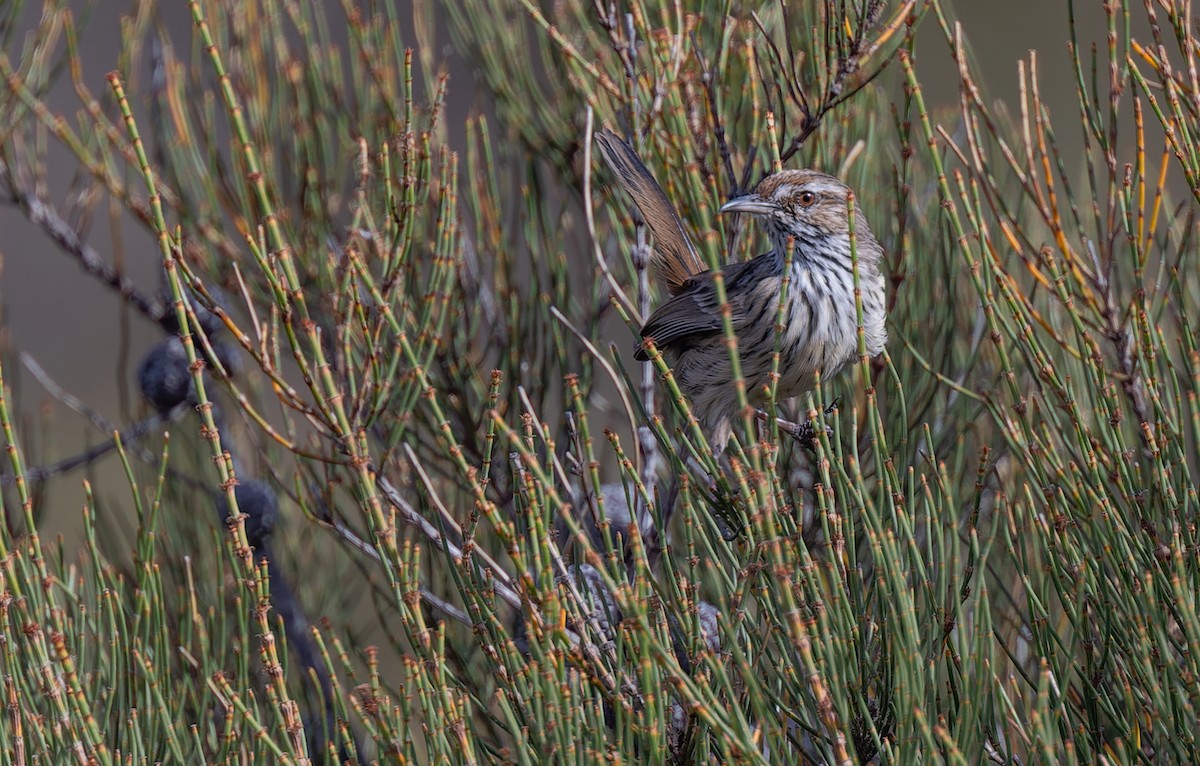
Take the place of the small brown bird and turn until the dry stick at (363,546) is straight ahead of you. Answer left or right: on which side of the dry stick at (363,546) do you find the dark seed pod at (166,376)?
right

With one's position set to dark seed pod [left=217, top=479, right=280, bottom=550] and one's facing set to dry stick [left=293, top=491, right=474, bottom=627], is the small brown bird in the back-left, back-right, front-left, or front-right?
front-left

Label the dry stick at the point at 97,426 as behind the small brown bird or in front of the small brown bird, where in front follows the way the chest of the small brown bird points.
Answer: behind

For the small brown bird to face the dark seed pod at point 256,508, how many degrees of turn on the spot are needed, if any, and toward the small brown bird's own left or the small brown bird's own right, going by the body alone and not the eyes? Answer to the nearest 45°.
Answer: approximately 135° to the small brown bird's own right

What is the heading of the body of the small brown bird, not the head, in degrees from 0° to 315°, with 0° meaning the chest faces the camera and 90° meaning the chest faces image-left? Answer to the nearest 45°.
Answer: approximately 315°

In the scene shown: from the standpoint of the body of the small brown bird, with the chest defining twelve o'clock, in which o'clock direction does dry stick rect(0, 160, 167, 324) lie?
The dry stick is roughly at 5 o'clock from the small brown bird.

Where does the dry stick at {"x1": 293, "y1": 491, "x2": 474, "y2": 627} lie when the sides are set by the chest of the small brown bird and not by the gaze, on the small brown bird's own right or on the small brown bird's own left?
on the small brown bird's own right

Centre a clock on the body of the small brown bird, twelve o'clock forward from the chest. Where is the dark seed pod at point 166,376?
The dark seed pod is roughly at 5 o'clock from the small brown bird.
